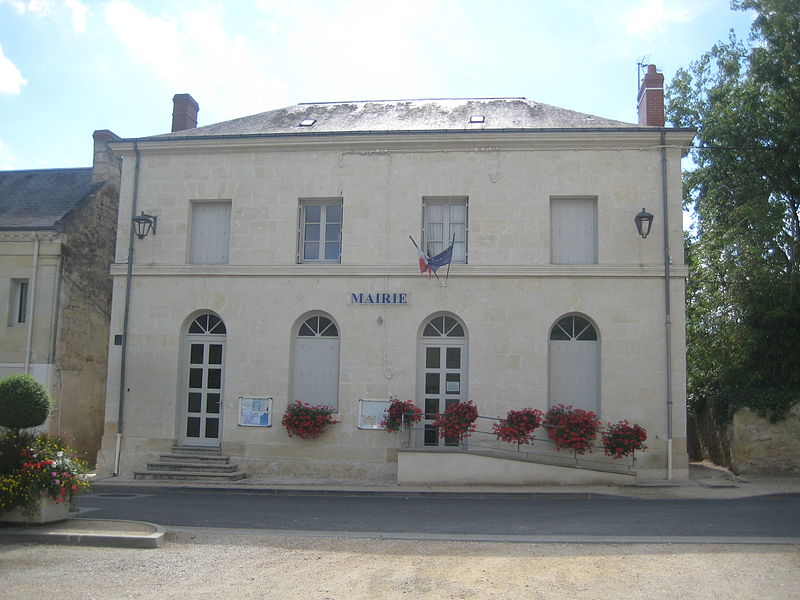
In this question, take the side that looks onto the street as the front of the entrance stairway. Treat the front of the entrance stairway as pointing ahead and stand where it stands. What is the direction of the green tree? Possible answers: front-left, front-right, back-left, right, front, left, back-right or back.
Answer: left

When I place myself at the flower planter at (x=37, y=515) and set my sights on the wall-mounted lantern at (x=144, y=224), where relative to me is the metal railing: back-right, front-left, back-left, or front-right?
front-right

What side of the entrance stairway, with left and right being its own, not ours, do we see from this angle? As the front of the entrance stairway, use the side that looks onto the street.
front

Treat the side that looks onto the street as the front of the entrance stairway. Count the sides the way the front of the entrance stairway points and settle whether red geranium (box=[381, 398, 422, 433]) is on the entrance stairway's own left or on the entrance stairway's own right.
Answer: on the entrance stairway's own left

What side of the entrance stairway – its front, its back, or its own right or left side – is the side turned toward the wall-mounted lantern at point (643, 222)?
left

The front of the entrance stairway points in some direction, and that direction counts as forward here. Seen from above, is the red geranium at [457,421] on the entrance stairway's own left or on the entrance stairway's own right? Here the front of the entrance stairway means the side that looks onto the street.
on the entrance stairway's own left

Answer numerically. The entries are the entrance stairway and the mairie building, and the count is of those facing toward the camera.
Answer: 2

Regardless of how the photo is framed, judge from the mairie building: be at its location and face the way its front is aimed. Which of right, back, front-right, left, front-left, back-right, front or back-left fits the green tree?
left

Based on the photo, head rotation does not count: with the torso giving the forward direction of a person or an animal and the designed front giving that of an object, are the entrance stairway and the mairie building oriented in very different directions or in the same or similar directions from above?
same or similar directions

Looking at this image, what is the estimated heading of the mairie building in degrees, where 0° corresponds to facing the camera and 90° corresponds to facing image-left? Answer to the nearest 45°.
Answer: approximately 0°
